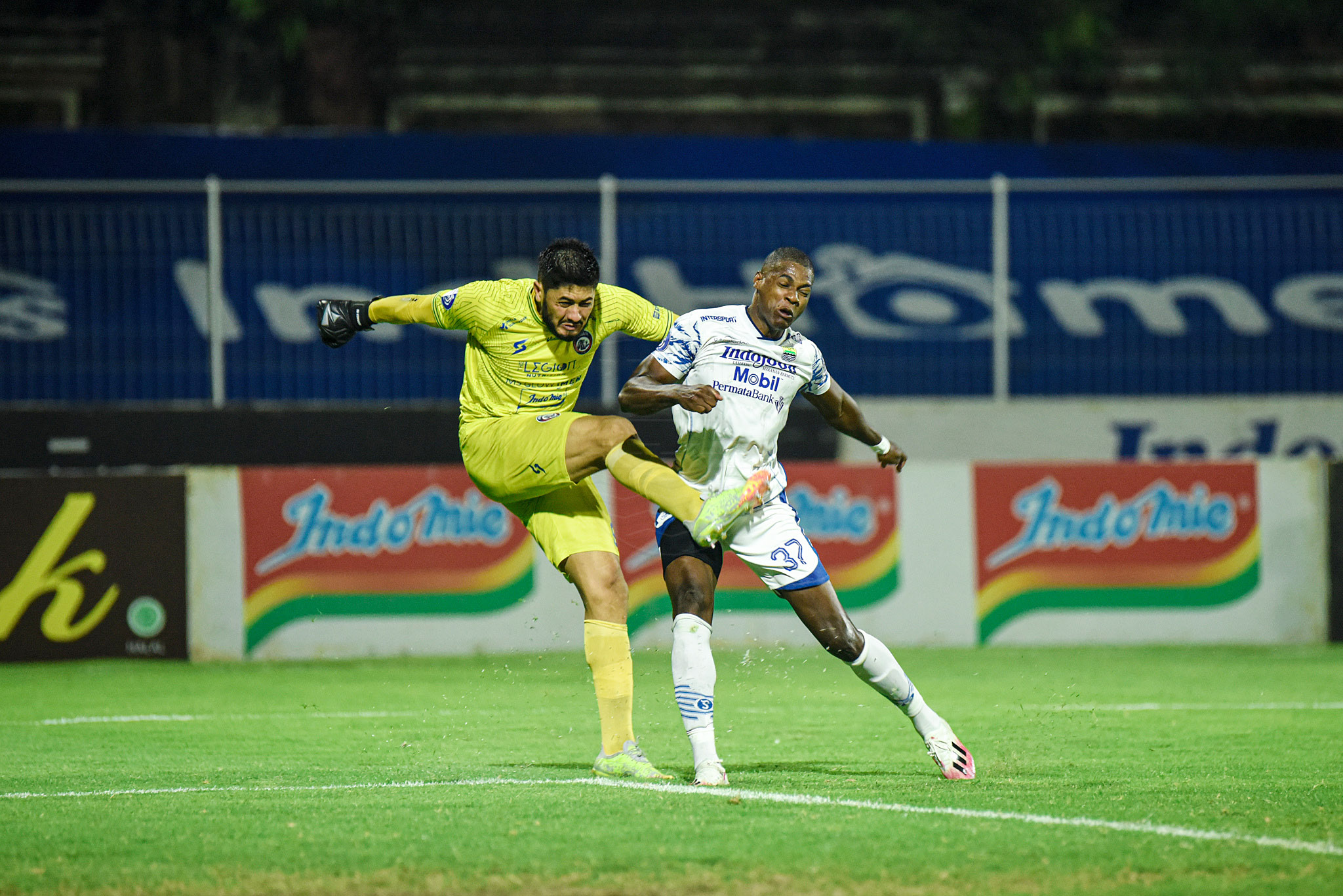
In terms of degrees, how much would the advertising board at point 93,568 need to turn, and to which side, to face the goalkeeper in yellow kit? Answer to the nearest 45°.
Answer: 0° — it already faces them

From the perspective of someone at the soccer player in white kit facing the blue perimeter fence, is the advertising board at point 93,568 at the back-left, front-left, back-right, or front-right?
front-left

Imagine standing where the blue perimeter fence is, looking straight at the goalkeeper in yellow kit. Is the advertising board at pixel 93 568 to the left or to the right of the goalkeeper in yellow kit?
right

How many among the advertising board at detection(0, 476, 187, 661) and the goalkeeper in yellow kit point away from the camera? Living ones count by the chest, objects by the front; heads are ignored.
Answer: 0

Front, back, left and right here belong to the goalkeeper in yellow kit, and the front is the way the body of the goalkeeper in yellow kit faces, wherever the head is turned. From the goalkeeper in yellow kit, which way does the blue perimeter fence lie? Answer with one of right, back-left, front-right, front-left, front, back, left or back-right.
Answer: back-left

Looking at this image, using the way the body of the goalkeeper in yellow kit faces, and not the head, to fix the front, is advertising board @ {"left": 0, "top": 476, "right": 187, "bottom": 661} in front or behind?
behind

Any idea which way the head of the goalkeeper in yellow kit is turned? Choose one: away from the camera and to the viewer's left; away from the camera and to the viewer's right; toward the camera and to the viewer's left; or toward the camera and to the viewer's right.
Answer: toward the camera and to the viewer's right

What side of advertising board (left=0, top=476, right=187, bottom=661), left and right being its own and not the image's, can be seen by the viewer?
front
